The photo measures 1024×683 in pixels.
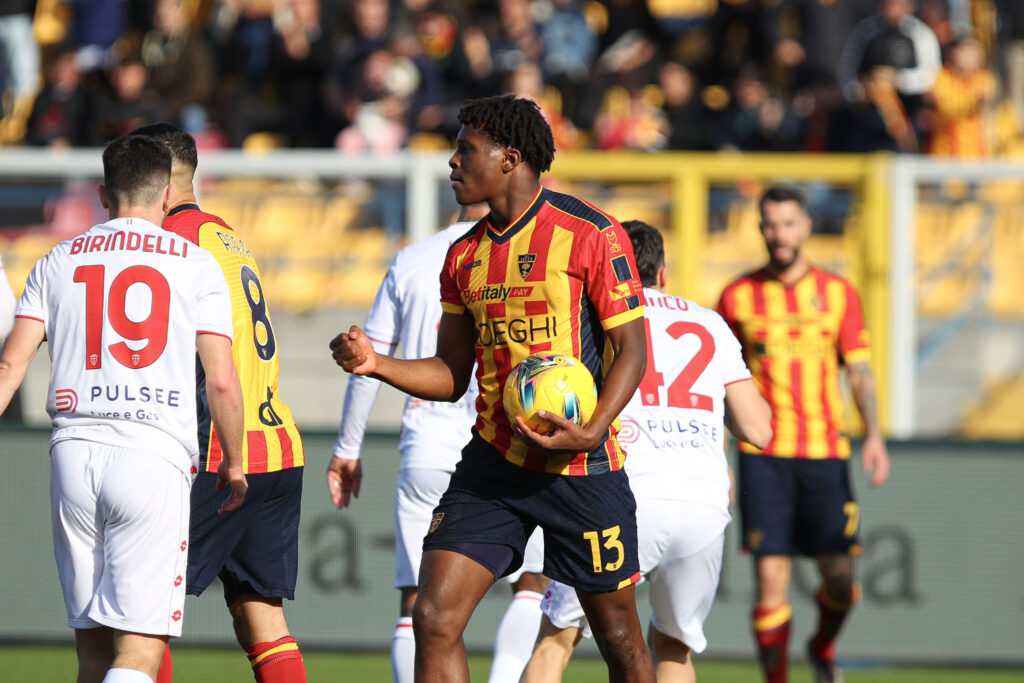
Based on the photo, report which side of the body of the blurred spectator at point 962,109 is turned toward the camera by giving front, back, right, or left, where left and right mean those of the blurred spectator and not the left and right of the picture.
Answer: front

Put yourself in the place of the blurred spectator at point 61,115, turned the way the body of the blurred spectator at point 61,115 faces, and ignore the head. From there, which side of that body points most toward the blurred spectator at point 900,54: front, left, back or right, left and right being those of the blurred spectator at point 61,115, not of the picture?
left

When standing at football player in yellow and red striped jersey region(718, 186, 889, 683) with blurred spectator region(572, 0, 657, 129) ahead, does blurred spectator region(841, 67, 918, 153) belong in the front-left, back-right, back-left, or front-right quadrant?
front-right

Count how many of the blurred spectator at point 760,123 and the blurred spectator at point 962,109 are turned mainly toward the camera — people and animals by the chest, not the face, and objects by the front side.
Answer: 2

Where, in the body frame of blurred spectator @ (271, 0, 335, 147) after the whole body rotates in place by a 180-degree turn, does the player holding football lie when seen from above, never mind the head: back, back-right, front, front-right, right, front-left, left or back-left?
back

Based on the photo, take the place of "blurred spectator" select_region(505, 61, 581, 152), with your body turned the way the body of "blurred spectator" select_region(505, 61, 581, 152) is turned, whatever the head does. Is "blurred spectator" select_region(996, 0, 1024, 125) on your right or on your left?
on your left

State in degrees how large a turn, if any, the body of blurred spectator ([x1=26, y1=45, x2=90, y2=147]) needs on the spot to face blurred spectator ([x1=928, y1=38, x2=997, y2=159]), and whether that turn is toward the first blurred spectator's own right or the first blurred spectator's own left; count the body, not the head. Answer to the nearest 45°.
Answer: approximately 90° to the first blurred spectator's own left

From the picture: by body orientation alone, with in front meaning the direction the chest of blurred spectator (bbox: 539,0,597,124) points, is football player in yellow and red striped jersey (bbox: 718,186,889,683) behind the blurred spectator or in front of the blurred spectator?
in front

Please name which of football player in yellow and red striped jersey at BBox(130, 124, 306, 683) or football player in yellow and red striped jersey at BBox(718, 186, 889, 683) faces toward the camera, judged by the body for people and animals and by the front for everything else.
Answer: football player in yellow and red striped jersey at BBox(718, 186, 889, 683)

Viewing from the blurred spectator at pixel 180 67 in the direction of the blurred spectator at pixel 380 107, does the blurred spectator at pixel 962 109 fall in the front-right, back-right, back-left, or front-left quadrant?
front-left

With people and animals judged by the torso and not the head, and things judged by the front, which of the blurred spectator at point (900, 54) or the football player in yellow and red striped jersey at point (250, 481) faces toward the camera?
the blurred spectator

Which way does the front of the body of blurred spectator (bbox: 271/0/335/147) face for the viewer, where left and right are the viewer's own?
facing the viewer

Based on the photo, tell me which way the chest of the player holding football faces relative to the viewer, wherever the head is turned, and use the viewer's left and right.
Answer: facing the viewer and to the left of the viewer

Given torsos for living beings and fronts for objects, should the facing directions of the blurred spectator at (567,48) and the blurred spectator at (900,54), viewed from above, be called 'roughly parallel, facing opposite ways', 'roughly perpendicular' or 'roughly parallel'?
roughly parallel

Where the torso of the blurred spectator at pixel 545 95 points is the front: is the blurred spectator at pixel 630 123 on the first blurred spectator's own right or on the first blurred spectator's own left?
on the first blurred spectator's own left

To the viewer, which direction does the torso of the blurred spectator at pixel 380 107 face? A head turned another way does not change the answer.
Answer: toward the camera

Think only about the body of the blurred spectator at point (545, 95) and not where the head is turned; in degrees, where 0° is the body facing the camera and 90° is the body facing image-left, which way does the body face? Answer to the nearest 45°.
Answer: approximately 0°

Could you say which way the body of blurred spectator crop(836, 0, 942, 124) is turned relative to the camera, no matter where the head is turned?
toward the camera

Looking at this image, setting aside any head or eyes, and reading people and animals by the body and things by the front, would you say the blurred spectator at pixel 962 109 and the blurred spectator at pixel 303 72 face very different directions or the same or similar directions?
same or similar directions
